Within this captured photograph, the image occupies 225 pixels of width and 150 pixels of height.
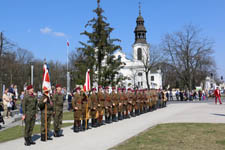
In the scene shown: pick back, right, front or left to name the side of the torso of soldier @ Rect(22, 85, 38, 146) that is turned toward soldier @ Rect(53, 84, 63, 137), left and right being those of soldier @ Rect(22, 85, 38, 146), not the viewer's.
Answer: left

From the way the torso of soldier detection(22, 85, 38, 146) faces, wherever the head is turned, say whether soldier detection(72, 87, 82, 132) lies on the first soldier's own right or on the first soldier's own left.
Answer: on the first soldier's own left

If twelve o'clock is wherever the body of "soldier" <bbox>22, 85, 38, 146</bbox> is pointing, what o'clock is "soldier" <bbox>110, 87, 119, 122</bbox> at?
"soldier" <bbox>110, 87, 119, 122</bbox> is roughly at 9 o'clock from "soldier" <bbox>22, 85, 38, 146</bbox>.

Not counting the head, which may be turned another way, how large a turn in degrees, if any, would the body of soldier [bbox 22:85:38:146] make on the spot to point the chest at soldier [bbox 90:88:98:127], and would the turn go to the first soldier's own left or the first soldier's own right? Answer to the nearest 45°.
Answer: approximately 90° to the first soldier's own left

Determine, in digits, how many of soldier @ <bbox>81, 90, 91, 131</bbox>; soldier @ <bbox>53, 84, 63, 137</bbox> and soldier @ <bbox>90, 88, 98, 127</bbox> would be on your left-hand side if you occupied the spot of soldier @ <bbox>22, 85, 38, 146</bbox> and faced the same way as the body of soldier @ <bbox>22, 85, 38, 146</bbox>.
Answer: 3

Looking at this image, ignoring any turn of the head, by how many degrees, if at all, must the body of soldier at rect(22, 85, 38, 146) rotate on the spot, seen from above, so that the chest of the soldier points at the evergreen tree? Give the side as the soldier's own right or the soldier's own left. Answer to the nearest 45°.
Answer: approximately 90° to the soldier's own left

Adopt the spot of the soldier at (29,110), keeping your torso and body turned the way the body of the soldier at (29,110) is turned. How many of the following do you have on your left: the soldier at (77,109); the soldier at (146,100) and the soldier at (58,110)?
3

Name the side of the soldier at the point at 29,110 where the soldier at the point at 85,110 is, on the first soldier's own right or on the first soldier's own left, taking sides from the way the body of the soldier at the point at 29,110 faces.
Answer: on the first soldier's own left

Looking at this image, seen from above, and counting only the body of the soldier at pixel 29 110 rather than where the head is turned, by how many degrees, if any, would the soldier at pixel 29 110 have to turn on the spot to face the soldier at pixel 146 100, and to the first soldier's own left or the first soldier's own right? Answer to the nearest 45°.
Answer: approximately 90° to the first soldier's own left

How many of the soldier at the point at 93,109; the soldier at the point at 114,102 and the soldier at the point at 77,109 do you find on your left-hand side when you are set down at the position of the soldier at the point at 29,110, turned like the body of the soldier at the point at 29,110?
3

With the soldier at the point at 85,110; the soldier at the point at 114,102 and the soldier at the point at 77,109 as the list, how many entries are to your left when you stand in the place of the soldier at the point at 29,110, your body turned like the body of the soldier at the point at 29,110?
3

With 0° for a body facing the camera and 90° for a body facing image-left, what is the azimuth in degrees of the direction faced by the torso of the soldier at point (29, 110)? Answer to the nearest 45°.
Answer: approximately 315°

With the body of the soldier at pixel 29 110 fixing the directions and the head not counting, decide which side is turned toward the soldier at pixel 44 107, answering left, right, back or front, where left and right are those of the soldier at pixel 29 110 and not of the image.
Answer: left
